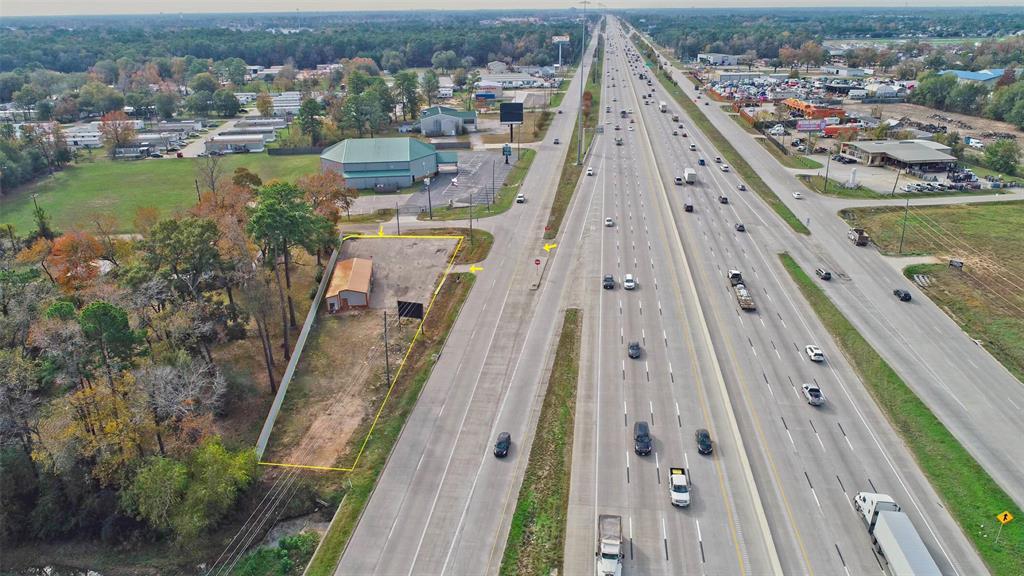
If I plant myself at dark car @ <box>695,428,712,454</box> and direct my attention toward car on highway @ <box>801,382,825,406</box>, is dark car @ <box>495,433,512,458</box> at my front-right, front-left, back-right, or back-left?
back-left

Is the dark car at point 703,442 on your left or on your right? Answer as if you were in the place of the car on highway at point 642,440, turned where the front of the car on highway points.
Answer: on your left

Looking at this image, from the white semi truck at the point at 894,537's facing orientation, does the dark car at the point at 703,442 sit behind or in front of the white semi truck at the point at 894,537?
in front

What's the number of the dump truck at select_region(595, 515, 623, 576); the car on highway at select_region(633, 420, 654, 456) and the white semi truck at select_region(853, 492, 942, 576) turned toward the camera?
2

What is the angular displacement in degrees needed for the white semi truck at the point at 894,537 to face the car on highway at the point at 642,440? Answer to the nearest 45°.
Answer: approximately 45° to its left

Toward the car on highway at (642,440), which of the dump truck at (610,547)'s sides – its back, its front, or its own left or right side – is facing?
back

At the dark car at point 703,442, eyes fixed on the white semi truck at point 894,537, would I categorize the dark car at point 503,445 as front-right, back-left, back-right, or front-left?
back-right

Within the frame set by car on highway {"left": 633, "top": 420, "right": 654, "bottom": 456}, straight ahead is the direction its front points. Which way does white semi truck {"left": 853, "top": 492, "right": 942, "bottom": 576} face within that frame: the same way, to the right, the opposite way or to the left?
the opposite way

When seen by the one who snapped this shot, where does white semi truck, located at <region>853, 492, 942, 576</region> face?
facing away from the viewer and to the left of the viewer

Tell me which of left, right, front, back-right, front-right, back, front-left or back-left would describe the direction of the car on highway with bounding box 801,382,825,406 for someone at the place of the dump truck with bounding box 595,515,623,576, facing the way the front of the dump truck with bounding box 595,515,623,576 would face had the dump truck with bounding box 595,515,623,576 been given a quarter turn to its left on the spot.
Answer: front-left

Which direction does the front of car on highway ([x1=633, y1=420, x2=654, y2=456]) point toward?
toward the camera

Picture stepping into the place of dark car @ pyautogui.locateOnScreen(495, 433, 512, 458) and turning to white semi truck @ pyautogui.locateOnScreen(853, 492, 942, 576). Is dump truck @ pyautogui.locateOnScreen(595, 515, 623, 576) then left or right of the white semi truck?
right

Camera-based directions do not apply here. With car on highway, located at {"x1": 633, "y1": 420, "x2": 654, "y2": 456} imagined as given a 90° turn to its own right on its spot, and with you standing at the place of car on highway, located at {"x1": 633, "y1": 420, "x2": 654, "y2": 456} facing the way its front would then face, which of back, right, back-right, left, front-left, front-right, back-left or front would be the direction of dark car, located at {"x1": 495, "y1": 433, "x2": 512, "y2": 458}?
front

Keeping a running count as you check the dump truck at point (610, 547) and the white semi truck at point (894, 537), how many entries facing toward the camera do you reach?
1

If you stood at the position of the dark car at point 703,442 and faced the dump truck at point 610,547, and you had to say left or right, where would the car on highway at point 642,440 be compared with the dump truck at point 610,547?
right
